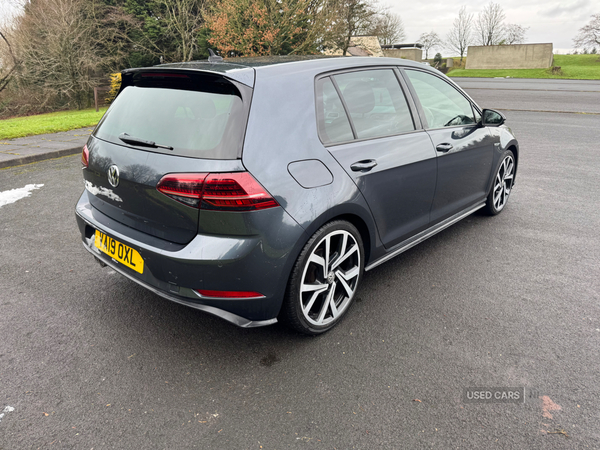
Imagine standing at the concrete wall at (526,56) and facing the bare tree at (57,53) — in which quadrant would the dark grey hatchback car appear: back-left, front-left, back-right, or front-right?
front-left

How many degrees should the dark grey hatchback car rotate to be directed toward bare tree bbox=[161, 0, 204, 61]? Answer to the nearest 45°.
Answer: approximately 45° to its left

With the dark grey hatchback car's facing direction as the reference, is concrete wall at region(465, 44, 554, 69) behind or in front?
in front

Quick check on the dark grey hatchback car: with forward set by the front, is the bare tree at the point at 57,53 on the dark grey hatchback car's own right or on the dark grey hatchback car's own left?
on the dark grey hatchback car's own left

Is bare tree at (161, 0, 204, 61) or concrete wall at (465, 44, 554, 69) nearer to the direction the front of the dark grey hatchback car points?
the concrete wall

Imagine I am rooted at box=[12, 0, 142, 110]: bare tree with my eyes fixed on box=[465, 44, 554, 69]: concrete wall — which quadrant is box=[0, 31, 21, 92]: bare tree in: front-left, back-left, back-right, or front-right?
back-left

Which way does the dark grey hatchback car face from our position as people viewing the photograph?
facing away from the viewer and to the right of the viewer

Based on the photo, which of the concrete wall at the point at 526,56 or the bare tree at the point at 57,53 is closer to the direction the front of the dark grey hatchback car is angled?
the concrete wall

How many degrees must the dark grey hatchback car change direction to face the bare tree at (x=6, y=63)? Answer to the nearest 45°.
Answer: approximately 90° to its left
